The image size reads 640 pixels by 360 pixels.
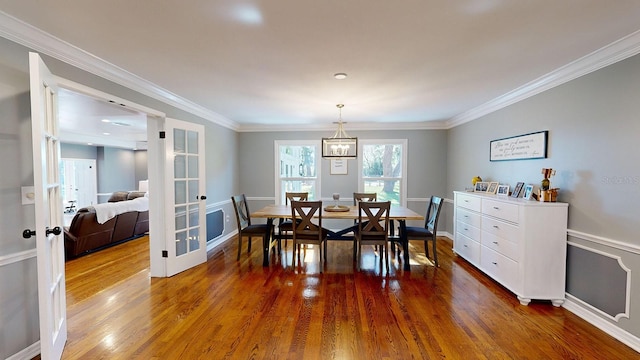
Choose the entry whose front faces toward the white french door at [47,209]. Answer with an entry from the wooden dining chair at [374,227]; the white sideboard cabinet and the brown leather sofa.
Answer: the white sideboard cabinet

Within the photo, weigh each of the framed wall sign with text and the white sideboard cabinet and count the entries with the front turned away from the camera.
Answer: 0

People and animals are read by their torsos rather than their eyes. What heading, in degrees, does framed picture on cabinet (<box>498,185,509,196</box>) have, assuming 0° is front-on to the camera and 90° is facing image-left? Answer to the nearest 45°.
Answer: approximately 45°

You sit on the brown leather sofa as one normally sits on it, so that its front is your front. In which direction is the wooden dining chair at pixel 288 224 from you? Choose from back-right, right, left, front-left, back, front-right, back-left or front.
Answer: back

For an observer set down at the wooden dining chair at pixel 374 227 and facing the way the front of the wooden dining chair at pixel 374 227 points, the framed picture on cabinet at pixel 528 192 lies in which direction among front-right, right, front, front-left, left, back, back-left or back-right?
right

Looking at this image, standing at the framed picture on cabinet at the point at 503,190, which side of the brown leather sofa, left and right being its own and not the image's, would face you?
back

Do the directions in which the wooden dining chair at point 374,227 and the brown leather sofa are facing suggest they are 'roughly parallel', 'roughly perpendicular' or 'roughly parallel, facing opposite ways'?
roughly perpendicular

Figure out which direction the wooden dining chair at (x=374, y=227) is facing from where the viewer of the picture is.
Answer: facing away from the viewer

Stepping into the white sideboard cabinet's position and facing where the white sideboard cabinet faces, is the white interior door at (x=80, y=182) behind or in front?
in front

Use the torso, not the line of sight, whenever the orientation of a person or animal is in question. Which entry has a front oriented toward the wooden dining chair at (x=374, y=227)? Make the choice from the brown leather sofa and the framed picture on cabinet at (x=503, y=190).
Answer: the framed picture on cabinet
